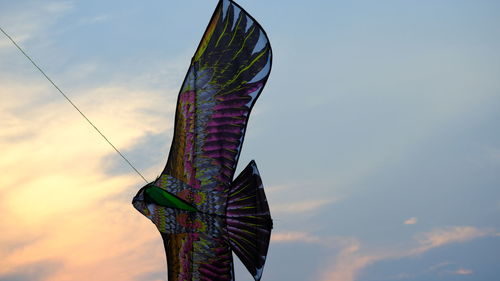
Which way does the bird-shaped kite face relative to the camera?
to the viewer's left
